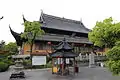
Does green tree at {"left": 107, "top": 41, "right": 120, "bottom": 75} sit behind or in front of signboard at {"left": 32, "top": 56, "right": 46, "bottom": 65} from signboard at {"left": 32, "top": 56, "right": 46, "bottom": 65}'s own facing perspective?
in front

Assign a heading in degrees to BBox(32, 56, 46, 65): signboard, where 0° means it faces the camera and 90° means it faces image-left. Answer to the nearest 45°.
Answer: approximately 0°
